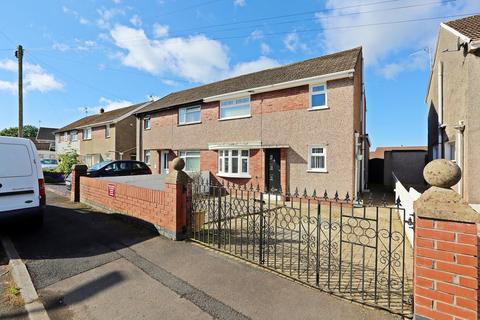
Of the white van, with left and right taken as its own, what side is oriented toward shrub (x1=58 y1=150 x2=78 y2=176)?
front

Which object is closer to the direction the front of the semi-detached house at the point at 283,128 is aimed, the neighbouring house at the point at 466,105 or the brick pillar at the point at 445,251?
the brick pillar

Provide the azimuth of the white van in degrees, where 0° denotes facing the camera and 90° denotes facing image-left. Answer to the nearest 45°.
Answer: approximately 180°

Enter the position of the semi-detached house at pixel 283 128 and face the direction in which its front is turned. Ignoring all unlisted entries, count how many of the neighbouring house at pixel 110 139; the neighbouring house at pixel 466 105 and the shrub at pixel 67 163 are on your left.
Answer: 1

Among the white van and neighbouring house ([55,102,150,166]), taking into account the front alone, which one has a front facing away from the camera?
the white van

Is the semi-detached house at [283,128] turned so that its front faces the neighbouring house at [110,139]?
no

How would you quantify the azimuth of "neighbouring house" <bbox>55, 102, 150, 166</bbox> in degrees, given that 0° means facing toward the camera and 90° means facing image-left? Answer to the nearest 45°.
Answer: approximately 45°

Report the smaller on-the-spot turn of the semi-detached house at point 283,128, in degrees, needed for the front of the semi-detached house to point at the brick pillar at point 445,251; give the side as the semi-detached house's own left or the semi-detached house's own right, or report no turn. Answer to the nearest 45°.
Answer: approximately 45° to the semi-detached house's own left

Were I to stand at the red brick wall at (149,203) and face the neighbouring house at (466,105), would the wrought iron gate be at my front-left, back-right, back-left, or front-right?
front-right

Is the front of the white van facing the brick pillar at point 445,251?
no

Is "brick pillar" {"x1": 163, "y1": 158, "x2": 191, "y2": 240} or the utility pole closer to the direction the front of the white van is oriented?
the utility pole

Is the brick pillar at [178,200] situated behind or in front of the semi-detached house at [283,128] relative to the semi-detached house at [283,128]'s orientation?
in front

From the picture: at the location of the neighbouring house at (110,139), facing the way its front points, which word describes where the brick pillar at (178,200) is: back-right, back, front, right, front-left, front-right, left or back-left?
front-left

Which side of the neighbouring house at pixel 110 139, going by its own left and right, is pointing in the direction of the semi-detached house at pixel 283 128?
left

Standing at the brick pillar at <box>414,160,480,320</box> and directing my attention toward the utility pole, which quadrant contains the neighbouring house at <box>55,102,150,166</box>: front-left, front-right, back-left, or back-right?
front-right

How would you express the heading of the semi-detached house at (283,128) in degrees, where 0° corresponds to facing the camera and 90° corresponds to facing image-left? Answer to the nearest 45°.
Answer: approximately 45°

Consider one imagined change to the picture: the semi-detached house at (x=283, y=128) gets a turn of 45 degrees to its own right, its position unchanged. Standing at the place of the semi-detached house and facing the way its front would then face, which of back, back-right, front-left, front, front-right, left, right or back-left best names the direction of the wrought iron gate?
left

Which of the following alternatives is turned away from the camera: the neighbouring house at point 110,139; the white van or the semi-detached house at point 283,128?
the white van
